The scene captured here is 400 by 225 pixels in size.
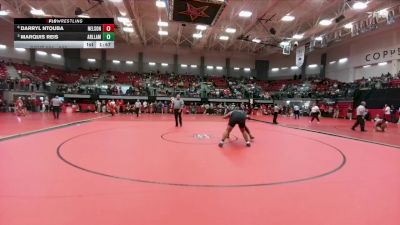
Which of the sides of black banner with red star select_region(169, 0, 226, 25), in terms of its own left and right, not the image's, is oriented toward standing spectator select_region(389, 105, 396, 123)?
left

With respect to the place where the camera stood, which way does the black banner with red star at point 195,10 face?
facing the viewer

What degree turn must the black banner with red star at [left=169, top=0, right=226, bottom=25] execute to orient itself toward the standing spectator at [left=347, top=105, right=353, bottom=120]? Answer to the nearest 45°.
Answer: approximately 135° to its left
